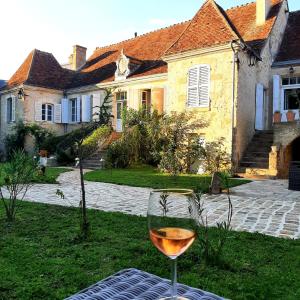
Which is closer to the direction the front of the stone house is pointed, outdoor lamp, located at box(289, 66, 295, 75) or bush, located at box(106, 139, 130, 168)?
the bush

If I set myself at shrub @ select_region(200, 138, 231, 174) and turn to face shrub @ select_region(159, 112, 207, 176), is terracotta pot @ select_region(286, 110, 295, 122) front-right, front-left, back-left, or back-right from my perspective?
back-right

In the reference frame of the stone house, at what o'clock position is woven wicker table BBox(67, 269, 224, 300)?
The woven wicker table is roughly at 11 o'clock from the stone house.

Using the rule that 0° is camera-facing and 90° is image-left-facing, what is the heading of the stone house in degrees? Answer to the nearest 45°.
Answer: approximately 45°

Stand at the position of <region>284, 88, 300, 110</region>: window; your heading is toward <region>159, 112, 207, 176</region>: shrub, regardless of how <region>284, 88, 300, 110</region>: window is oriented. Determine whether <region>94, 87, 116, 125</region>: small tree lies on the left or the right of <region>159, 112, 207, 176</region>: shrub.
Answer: right

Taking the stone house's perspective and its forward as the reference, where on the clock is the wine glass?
The wine glass is roughly at 11 o'clock from the stone house.

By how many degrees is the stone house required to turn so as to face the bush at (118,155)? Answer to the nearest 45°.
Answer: approximately 45° to its right
